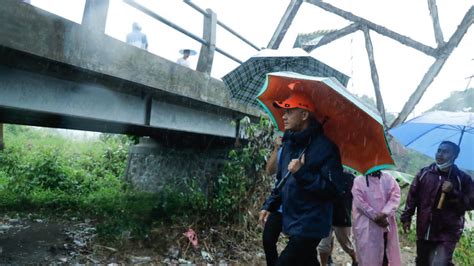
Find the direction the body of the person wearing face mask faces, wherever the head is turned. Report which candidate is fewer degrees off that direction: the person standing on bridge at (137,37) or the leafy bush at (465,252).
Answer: the person standing on bridge

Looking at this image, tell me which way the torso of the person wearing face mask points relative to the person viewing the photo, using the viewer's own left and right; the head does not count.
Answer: facing the viewer and to the left of the viewer

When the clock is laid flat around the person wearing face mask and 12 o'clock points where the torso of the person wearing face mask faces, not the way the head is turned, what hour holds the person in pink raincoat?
The person in pink raincoat is roughly at 3 o'clock from the person wearing face mask.

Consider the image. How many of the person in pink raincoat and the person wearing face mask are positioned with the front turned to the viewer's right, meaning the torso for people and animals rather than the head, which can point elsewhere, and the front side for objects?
0

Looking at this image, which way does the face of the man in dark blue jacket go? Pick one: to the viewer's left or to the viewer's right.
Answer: to the viewer's left
